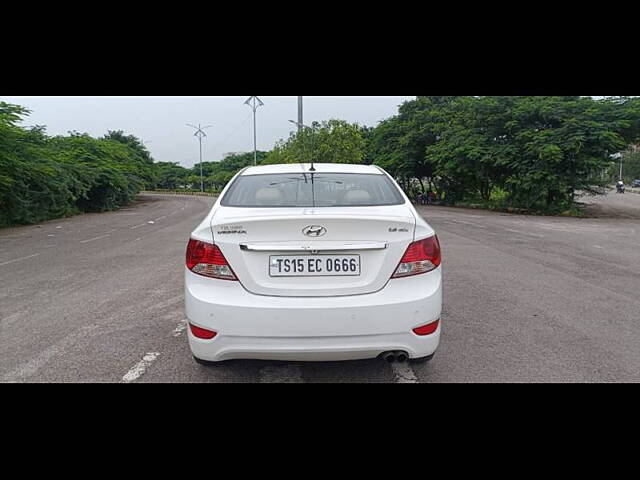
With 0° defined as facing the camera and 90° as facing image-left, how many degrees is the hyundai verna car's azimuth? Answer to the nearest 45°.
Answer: approximately 180°

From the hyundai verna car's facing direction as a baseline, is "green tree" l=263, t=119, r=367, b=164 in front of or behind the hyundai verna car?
in front
